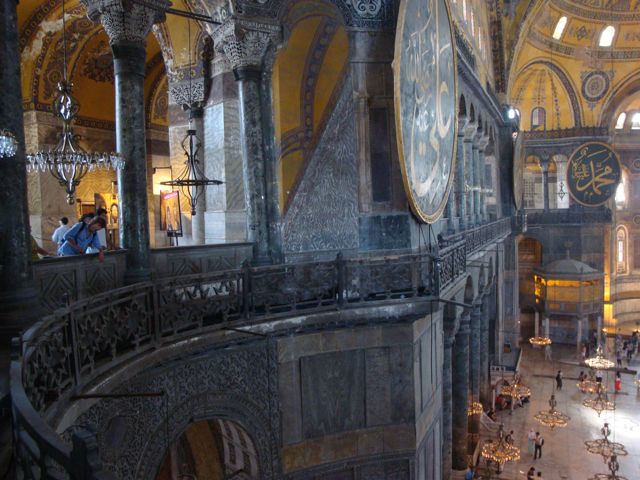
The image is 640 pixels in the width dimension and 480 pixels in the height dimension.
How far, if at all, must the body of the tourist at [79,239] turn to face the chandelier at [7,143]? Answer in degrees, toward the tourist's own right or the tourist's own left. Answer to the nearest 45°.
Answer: approximately 45° to the tourist's own right

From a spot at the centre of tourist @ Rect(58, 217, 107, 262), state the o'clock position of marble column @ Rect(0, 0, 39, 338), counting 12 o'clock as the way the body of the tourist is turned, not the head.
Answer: The marble column is roughly at 2 o'clock from the tourist.

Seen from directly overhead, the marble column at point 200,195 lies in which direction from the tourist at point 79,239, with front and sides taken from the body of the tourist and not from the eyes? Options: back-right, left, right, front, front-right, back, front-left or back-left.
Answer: left

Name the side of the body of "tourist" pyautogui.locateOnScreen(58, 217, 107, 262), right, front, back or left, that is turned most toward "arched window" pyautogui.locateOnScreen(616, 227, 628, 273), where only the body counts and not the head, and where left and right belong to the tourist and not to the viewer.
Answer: left

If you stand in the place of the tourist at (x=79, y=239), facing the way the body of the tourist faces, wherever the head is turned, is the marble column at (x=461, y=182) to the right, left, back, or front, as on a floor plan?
left
